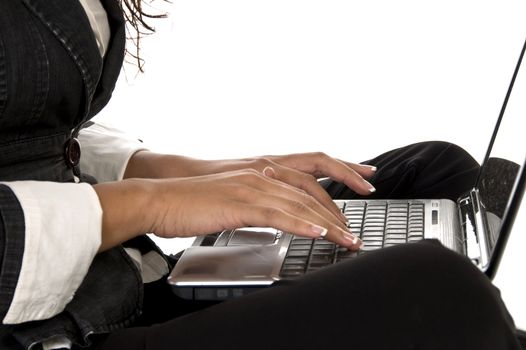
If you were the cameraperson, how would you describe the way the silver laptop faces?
facing to the left of the viewer

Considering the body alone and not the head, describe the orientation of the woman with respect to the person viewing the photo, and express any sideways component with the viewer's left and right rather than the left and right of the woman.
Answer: facing to the right of the viewer
